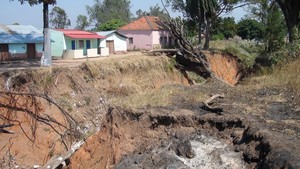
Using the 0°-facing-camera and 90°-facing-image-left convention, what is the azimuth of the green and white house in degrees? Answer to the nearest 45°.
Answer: approximately 315°

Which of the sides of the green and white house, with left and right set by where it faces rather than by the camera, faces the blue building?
right

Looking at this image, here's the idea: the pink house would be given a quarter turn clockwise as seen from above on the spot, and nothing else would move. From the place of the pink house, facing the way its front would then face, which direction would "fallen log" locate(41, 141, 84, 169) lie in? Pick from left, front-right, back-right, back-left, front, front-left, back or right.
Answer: front-left

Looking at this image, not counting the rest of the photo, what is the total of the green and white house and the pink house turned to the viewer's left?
0

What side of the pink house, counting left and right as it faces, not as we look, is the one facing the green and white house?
right

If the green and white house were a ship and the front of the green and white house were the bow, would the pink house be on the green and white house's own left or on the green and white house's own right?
on the green and white house's own left

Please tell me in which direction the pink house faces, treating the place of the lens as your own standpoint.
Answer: facing the viewer and to the right of the viewer
